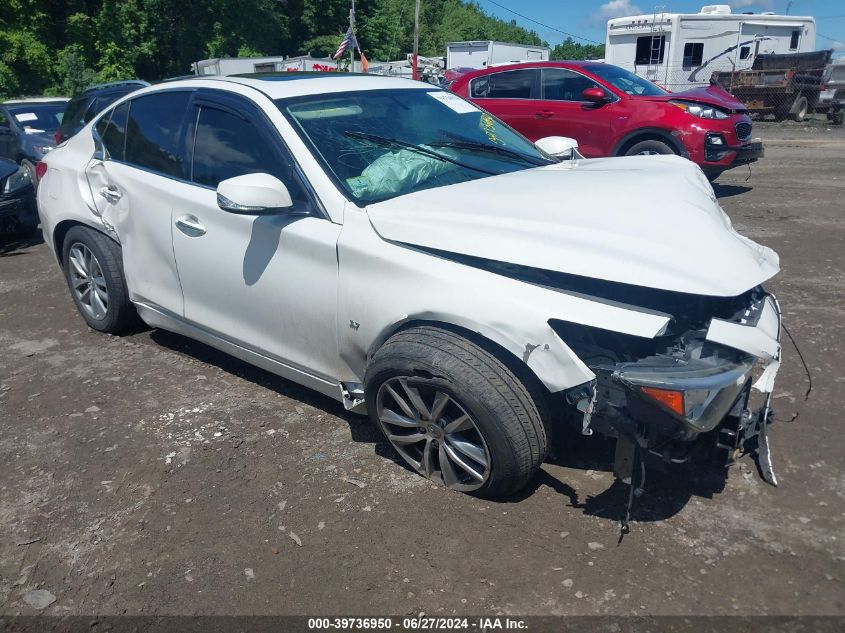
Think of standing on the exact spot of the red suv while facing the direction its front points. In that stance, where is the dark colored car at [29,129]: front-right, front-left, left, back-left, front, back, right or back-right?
back-right

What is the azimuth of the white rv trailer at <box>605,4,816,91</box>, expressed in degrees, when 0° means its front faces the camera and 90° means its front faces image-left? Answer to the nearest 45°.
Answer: approximately 225°

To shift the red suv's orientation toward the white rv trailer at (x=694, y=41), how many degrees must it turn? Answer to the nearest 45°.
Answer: approximately 135° to its left

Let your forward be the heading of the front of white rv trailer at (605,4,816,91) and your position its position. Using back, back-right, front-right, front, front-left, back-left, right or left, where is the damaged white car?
back-right

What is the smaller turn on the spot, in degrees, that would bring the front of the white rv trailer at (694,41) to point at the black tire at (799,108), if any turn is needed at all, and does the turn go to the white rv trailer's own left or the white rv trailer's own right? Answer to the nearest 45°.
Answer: approximately 90° to the white rv trailer's own right

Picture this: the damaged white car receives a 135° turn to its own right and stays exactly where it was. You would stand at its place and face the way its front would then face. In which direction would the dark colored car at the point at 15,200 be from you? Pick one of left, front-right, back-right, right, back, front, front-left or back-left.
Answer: front-right

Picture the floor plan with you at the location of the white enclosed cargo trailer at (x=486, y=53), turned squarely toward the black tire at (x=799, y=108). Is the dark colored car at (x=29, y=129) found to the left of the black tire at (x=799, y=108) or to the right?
right

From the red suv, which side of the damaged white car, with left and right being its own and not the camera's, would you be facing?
left

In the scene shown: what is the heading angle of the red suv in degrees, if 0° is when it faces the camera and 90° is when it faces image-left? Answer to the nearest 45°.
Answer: approximately 315°
